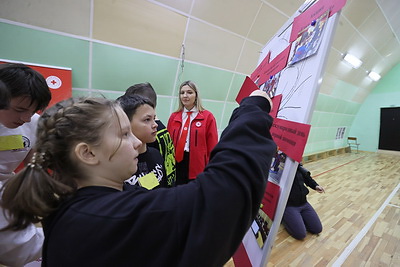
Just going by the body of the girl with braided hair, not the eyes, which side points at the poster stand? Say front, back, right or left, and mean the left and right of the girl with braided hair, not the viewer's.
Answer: front

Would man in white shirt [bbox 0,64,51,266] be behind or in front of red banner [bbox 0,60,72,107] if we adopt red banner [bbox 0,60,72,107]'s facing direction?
in front

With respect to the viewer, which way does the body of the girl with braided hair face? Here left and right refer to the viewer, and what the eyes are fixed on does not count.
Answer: facing to the right of the viewer

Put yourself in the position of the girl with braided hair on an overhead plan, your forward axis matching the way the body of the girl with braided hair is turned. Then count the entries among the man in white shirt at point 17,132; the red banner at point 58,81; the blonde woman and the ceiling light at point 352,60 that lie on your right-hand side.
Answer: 0

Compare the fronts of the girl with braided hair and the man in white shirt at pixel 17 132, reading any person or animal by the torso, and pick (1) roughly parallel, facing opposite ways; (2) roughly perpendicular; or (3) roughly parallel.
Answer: roughly parallel

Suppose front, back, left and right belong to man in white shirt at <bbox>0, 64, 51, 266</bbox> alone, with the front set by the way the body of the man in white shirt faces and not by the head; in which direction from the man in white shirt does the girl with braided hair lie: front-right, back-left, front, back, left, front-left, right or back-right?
front-right

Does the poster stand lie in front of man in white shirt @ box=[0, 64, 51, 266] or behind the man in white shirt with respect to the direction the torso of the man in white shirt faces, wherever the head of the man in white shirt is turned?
in front

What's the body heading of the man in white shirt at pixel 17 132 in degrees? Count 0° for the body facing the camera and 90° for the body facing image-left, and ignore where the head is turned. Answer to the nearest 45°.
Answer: approximately 315°

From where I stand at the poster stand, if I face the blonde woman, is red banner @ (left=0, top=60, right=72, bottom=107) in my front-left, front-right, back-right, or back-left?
front-left

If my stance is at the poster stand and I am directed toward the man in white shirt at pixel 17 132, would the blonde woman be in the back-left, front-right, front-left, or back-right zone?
front-right

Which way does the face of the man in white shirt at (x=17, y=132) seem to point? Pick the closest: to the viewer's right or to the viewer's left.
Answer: to the viewer's right

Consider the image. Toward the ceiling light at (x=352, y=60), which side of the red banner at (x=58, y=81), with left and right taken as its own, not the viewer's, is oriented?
left

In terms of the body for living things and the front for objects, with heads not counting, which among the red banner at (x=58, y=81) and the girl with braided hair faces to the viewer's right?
the girl with braided hair

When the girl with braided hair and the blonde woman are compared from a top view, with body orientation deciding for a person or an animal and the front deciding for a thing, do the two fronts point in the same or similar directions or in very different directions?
very different directions

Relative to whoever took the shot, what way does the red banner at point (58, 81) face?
facing the viewer

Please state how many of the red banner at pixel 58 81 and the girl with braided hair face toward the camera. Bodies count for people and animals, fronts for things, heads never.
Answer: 1

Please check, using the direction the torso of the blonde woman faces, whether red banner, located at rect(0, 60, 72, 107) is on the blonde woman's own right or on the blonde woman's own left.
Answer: on the blonde woman's own right

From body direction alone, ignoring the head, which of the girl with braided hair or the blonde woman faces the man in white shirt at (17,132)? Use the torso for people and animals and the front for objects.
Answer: the blonde woman
